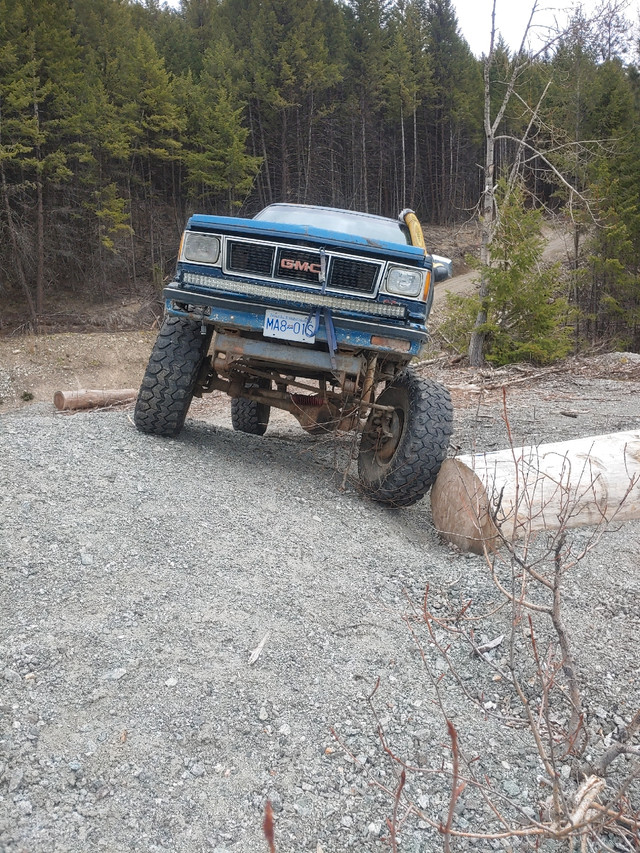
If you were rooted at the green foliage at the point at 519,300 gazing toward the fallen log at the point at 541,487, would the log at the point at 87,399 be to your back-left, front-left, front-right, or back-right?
front-right

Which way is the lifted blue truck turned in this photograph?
toward the camera

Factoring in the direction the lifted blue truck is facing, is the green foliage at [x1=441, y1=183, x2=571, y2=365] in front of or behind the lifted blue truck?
behind

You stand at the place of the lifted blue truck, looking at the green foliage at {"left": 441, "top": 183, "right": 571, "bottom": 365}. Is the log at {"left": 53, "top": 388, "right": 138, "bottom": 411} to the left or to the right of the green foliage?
left

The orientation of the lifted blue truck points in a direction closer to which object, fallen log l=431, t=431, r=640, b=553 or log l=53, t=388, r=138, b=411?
the fallen log

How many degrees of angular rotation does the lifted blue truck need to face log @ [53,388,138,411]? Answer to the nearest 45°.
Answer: approximately 135° to its right

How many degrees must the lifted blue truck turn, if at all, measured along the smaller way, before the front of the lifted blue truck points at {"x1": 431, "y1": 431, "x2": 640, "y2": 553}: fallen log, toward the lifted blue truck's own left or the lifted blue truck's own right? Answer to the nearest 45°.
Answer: approximately 90° to the lifted blue truck's own left
